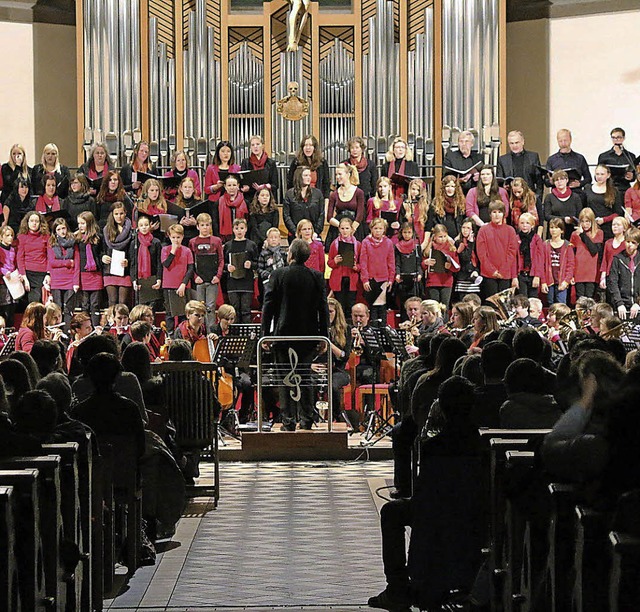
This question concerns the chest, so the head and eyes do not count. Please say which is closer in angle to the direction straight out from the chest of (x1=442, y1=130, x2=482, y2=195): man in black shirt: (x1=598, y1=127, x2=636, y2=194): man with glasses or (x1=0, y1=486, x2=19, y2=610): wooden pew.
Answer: the wooden pew

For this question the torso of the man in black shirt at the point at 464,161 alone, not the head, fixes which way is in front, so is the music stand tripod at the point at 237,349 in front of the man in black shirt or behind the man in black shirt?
in front

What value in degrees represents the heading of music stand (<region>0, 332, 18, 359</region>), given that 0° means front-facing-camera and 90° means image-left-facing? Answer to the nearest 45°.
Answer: approximately 135°

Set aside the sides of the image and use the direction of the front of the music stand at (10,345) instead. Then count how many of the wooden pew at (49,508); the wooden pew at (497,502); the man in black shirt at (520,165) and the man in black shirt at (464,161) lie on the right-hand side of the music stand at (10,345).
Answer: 2

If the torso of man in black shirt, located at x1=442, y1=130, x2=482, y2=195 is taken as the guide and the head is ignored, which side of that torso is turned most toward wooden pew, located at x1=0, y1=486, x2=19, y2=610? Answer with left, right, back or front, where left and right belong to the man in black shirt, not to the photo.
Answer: front

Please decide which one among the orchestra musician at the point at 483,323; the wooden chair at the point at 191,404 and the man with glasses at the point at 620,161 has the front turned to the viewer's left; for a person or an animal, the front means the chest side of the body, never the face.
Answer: the orchestra musician

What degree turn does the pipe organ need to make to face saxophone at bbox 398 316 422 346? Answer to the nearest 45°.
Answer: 0° — it already faces it

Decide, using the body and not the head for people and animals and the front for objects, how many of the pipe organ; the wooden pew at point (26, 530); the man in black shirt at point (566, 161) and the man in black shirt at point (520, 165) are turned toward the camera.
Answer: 3

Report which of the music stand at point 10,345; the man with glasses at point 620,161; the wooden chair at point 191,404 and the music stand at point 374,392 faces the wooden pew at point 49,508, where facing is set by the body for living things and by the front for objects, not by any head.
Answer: the man with glasses

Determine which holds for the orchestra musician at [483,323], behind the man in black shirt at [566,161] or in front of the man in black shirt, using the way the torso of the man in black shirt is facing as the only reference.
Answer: in front

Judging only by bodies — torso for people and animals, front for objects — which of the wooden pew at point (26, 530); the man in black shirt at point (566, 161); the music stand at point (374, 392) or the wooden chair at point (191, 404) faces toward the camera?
the man in black shirt

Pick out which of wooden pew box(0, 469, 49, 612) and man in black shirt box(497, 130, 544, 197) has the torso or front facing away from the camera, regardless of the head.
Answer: the wooden pew

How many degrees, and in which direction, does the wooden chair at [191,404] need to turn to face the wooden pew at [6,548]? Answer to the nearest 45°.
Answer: approximately 180°

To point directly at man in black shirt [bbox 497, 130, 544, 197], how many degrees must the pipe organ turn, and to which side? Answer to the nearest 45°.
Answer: approximately 45° to its left
